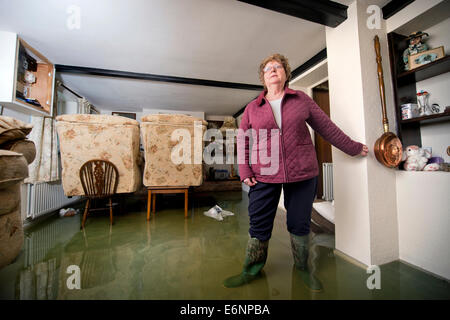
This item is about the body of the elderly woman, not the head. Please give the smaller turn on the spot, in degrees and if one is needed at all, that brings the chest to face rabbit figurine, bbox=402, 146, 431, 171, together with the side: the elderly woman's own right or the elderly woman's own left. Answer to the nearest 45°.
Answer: approximately 135° to the elderly woman's own left

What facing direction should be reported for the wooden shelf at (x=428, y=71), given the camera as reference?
facing the viewer and to the left of the viewer

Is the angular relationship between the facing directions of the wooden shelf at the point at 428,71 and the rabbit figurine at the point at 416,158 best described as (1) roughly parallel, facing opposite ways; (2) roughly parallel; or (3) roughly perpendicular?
roughly parallel

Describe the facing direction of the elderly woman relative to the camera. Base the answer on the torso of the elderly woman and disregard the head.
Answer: toward the camera

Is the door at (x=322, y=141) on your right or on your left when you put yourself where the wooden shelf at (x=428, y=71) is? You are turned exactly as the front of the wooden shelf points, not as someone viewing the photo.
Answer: on your right

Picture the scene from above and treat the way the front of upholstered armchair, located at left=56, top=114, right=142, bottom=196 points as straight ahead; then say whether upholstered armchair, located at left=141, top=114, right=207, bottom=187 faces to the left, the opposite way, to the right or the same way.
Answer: the same way

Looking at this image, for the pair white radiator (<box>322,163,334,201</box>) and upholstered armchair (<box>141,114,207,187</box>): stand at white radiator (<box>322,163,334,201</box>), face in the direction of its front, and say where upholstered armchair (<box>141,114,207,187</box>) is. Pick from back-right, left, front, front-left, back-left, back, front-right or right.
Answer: front-right

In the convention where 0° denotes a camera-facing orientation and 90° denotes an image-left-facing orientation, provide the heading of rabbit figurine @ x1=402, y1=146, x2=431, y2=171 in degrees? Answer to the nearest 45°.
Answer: approximately 45°
